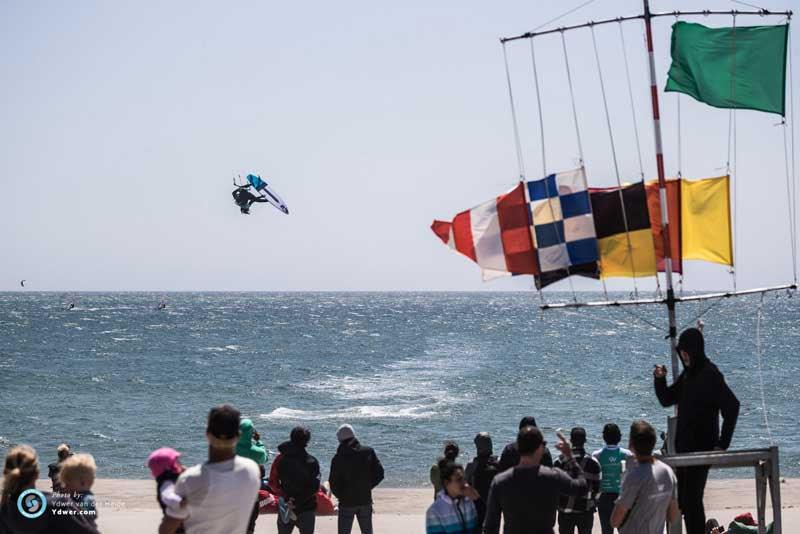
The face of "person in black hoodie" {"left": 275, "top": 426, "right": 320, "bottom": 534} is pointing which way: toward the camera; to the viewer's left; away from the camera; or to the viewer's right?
away from the camera

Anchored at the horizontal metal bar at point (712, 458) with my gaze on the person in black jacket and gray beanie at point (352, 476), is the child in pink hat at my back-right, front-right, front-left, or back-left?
front-left

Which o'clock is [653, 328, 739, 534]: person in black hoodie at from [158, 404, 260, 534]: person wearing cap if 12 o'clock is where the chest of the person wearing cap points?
The person in black hoodie is roughly at 2 o'clock from the person wearing cap.

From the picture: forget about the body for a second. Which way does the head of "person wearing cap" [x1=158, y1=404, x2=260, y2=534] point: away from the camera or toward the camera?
away from the camera

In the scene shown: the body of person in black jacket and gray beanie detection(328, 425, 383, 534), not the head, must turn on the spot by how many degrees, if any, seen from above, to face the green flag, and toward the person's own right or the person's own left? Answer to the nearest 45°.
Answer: approximately 90° to the person's own right

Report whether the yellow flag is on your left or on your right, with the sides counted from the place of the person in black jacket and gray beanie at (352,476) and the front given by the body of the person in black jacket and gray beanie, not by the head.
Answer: on your right

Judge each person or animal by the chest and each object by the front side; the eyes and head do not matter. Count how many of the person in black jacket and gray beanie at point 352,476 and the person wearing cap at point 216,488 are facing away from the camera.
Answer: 2

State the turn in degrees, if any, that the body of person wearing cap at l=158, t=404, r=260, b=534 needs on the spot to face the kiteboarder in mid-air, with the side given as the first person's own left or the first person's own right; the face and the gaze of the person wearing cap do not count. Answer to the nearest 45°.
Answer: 0° — they already face them

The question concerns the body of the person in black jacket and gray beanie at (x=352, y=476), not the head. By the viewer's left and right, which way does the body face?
facing away from the viewer

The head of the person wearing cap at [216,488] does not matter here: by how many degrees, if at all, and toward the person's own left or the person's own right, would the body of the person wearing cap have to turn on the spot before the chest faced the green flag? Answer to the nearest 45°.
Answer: approximately 45° to the person's own right

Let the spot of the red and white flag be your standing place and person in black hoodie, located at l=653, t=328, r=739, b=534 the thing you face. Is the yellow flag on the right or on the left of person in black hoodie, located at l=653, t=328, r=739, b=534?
left

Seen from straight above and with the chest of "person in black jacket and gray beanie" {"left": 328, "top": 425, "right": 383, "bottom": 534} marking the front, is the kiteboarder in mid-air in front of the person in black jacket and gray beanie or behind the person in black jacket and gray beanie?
in front

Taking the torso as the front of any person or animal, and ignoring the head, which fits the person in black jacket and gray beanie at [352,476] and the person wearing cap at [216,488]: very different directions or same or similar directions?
same or similar directions

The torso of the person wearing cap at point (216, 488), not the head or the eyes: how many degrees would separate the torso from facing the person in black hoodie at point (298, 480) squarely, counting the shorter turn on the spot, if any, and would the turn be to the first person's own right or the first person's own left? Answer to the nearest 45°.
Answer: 0° — they already face them

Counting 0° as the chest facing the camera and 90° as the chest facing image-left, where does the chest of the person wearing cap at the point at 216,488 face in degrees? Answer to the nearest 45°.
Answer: approximately 180°
